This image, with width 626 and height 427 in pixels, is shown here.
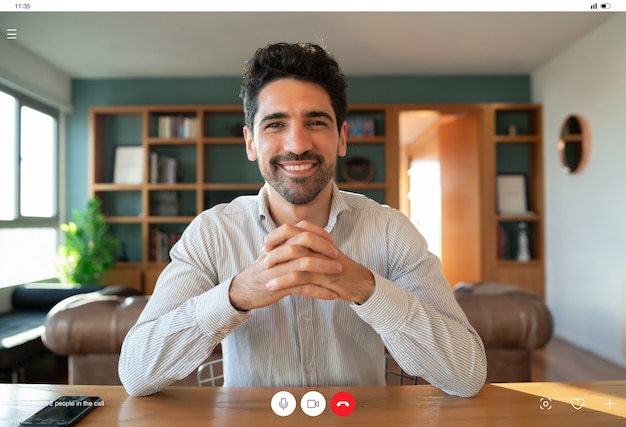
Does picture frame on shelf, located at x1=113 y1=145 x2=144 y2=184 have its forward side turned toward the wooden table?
yes

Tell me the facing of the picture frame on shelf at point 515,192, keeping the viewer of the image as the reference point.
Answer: facing the viewer

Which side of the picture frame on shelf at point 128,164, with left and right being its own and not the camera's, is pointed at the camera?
front

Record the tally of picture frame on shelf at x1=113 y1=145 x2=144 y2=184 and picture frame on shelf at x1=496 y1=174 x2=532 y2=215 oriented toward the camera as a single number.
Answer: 2

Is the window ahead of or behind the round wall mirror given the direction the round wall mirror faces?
ahead

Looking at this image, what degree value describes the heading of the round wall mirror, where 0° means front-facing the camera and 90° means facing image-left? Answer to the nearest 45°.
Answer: approximately 45°
